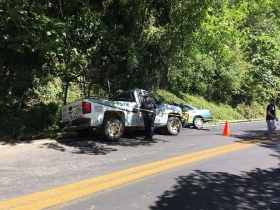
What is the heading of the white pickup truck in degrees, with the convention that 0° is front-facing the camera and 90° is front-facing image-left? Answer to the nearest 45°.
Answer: approximately 225°
